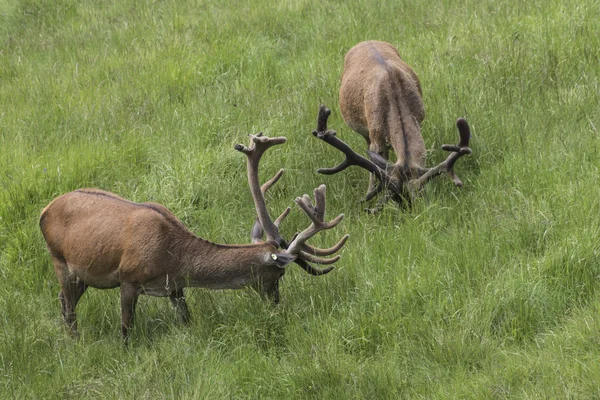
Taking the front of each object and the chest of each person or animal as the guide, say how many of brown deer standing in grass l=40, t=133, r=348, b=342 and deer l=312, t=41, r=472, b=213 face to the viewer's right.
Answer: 1

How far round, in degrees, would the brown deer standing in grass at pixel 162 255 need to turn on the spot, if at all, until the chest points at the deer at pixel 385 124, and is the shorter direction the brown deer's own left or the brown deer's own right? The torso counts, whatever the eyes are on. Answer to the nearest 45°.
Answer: approximately 45° to the brown deer's own left

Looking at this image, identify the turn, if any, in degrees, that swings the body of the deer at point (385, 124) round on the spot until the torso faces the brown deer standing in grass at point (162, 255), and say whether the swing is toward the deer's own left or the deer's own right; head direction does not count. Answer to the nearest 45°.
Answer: approximately 45° to the deer's own right

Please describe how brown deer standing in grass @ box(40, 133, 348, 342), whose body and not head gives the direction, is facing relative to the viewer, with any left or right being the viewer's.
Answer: facing to the right of the viewer

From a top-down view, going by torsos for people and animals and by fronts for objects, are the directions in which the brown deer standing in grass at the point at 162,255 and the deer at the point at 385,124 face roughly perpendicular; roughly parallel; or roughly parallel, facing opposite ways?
roughly perpendicular
